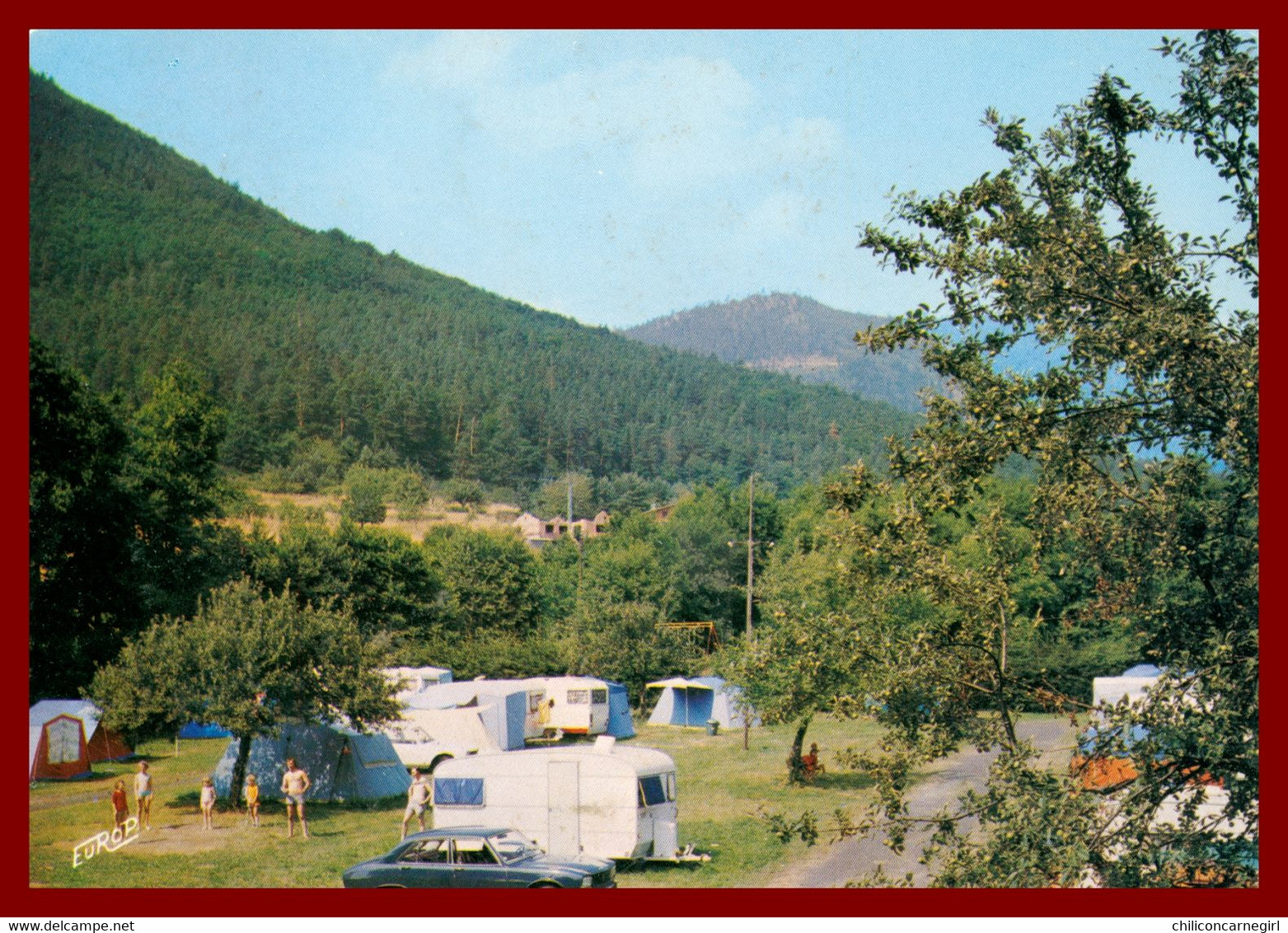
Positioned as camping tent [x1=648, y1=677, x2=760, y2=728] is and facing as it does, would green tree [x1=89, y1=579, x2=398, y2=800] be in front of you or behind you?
in front

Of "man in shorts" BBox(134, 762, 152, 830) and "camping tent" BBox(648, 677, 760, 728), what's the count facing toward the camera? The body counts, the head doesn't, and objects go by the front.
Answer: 2

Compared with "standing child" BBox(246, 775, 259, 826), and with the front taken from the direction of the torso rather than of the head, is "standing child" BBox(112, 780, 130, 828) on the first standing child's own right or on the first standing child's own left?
on the first standing child's own right

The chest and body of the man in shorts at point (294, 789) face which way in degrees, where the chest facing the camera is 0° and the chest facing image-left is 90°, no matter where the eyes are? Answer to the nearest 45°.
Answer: approximately 0°

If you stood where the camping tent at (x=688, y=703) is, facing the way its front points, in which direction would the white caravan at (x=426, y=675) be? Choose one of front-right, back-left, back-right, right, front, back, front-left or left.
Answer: right
